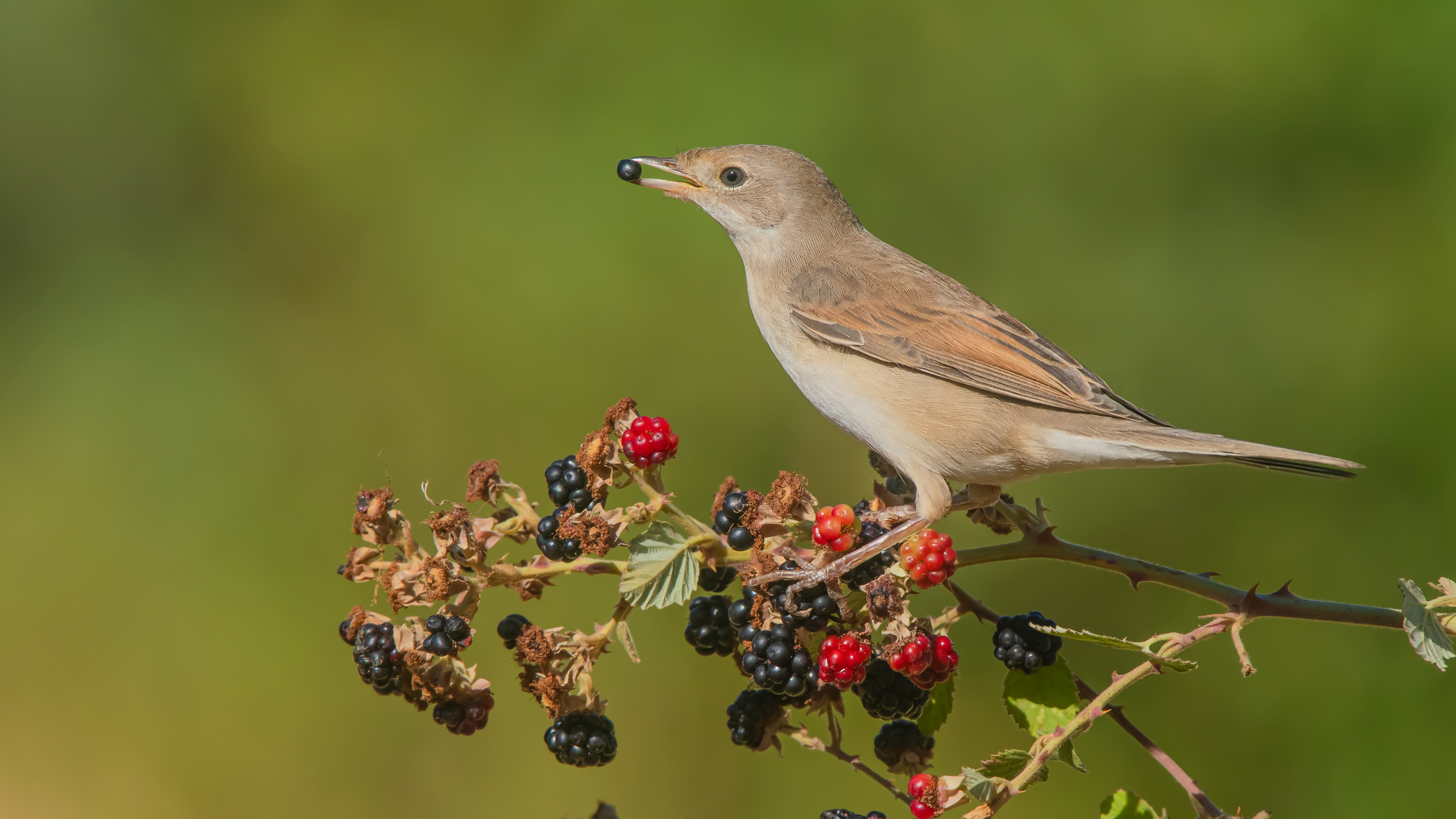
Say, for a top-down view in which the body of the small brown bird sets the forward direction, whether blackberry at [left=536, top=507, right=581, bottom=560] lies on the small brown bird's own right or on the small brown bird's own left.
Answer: on the small brown bird's own left

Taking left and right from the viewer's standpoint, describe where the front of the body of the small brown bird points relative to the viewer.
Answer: facing to the left of the viewer

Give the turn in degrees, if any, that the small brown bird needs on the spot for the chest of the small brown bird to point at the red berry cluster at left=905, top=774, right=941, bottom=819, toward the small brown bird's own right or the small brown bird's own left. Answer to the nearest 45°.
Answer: approximately 90° to the small brown bird's own left

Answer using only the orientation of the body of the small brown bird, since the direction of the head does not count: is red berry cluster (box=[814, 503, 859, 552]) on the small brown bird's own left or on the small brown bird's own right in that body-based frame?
on the small brown bird's own left

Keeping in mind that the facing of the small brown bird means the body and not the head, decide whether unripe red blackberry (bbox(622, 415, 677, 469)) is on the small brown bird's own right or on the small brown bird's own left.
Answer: on the small brown bird's own left

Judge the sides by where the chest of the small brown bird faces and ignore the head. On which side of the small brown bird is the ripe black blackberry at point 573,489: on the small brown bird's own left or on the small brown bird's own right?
on the small brown bird's own left
